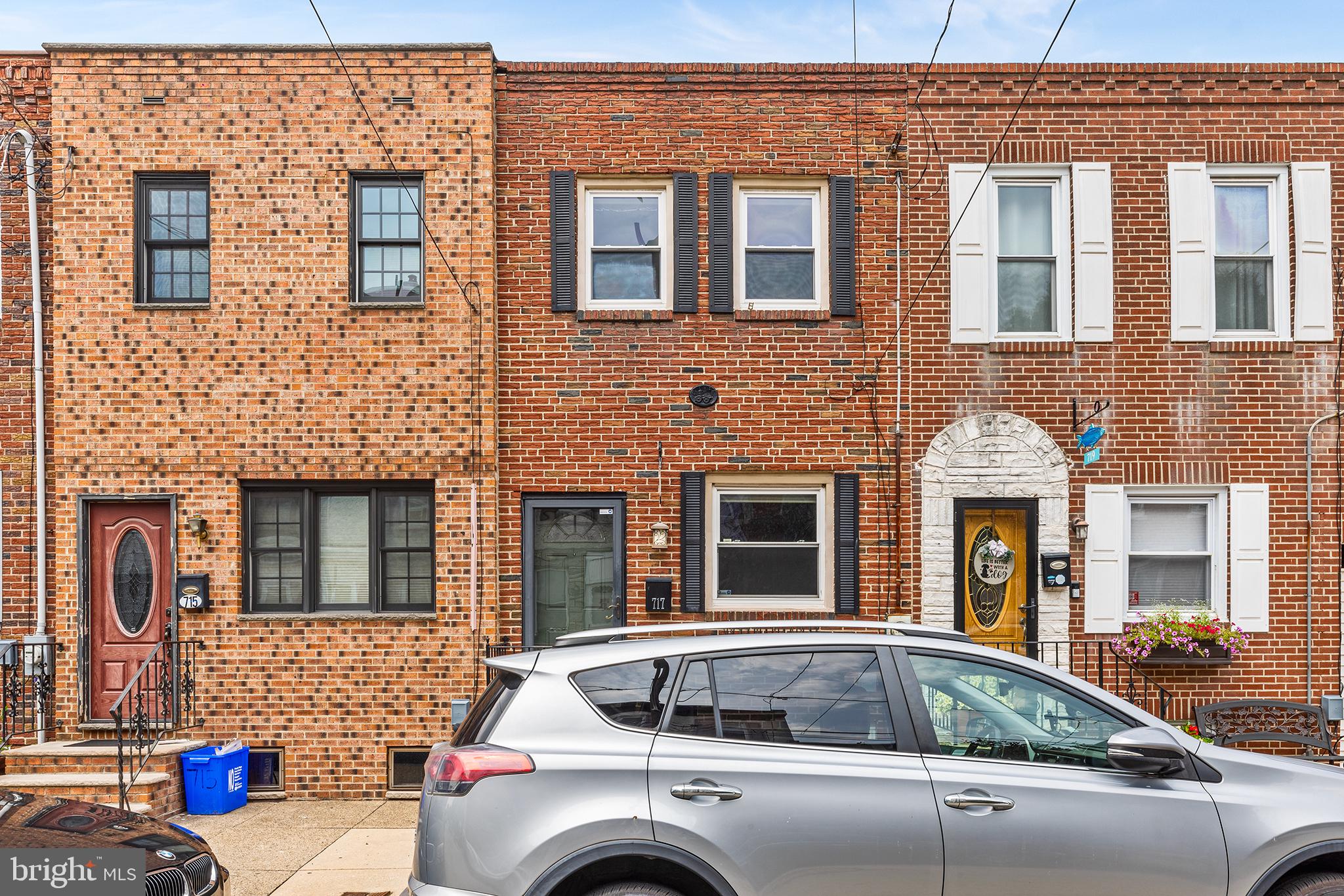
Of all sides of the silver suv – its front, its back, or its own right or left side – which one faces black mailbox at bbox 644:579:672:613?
left

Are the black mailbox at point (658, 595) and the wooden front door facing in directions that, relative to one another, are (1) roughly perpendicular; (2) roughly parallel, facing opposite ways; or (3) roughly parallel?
roughly parallel

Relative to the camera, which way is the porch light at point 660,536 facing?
toward the camera

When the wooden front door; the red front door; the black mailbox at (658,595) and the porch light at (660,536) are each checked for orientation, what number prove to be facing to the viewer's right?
0

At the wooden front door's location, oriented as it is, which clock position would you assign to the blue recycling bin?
The blue recycling bin is roughly at 2 o'clock from the wooden front door.

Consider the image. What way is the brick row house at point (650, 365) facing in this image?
toward the camera

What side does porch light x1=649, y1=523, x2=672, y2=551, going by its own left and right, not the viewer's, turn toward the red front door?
right

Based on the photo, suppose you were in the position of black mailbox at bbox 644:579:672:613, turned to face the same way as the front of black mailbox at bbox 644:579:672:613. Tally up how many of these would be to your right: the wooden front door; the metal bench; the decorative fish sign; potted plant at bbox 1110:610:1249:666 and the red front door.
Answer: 1

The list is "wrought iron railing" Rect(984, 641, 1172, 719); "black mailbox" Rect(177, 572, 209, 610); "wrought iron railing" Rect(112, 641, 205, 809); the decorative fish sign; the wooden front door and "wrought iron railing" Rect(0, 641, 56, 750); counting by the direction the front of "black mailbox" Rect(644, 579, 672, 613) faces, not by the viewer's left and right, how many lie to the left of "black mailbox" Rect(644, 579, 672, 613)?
3

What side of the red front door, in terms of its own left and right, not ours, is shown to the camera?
front

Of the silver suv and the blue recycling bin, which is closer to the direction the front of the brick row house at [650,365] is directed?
the silver suv

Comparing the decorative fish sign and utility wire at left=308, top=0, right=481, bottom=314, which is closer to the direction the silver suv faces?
the decorative fish sign

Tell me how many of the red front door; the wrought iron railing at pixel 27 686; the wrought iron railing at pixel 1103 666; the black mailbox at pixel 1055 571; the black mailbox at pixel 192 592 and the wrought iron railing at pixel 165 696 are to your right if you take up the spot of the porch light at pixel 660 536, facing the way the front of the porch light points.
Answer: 4

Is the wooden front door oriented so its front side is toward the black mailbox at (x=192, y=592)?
no

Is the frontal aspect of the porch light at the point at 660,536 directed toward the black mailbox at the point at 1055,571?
no

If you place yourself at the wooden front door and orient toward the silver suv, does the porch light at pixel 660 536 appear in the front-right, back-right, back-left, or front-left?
front-right

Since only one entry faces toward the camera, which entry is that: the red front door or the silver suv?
the red front door

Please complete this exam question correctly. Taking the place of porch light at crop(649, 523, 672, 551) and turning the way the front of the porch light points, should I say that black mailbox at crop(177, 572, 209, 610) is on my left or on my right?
on my right

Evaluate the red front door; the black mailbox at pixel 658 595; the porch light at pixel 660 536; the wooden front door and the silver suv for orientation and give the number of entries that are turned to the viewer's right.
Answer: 1
